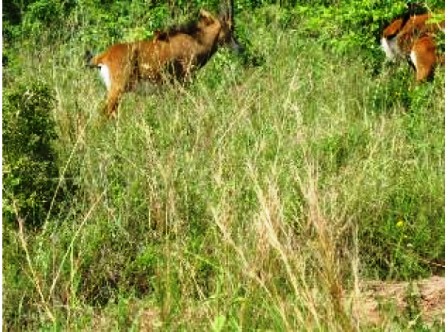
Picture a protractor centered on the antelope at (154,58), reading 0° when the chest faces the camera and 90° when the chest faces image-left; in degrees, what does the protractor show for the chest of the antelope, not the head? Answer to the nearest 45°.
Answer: approximately 270°

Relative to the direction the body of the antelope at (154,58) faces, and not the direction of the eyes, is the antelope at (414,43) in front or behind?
in front

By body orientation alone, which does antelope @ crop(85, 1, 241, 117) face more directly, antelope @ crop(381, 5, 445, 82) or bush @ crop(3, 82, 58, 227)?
the antelope

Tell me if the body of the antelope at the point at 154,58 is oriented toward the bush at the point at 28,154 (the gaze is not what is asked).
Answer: no

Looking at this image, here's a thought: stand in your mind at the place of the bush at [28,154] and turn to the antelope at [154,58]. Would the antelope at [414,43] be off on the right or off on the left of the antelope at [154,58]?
right
